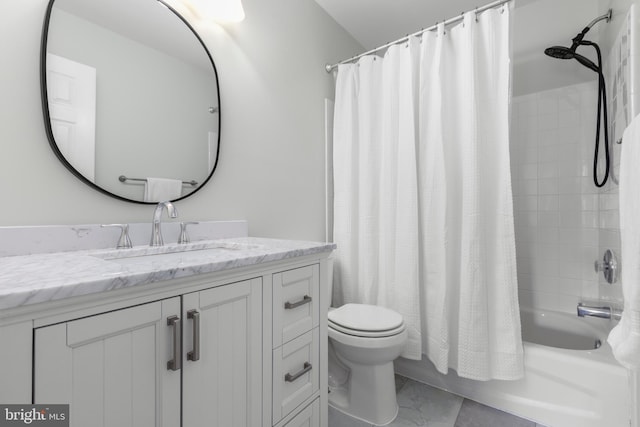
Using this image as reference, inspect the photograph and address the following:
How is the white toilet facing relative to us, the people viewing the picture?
facing the viewer and to the right of the viewer

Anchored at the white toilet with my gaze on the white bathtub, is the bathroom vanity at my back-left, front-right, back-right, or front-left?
back-right

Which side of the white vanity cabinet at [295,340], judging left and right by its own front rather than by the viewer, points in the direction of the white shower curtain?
left

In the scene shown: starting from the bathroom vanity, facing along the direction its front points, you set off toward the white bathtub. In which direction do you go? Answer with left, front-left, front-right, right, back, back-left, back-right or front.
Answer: front-left

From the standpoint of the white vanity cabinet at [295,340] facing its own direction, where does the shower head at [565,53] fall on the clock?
The shower head is roughly at 10 o'clock from the white vanity cabinet.
